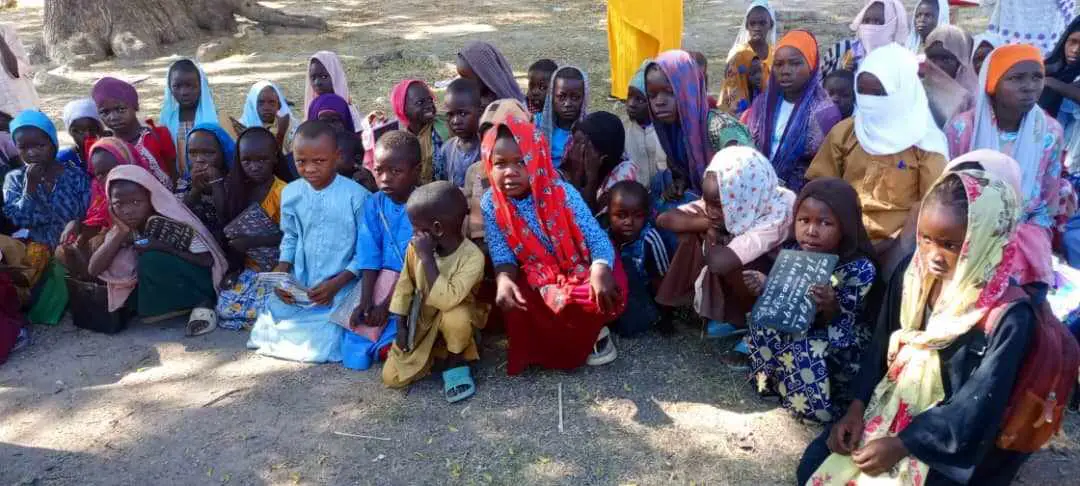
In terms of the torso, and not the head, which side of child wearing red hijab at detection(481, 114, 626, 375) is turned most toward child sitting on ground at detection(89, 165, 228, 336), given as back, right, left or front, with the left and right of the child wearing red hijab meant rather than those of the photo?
right

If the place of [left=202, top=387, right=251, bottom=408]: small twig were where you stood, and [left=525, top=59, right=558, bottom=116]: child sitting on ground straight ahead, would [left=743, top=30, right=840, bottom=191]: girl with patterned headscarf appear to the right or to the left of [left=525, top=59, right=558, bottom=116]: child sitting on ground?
right

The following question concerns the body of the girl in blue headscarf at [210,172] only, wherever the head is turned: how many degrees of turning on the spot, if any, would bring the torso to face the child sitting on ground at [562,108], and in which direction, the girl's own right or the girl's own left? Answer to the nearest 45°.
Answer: approximately 135° to the girl's own left

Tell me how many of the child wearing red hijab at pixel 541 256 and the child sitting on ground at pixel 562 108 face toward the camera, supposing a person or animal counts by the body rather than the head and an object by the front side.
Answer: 2

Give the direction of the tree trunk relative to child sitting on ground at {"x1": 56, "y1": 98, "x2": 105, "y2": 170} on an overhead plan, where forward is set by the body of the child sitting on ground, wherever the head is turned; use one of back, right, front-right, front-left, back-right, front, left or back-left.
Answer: back

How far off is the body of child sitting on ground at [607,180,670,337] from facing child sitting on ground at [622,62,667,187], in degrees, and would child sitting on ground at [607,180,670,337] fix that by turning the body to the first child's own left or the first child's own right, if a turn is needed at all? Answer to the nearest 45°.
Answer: approximately 135° to the first child's own right

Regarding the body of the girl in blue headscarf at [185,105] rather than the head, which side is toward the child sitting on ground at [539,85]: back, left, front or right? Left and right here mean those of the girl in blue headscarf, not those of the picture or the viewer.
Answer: left

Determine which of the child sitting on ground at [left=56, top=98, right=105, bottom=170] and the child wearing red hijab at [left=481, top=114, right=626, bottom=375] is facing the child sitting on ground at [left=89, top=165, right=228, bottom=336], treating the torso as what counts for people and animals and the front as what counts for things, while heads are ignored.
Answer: the child sitting on ground at [left=56, top=98, right=105, bottom=170]

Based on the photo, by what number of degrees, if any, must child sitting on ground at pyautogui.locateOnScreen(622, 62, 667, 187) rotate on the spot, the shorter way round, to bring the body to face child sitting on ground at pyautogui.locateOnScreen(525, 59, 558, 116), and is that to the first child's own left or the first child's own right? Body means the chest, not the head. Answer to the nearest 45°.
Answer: approximately 90° to the first child's own right

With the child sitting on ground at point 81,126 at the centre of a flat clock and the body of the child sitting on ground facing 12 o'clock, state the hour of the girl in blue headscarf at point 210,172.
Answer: The girl in blue headscarf is roughly at 11 o'clock from the child sitting on ground.
